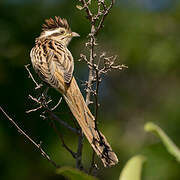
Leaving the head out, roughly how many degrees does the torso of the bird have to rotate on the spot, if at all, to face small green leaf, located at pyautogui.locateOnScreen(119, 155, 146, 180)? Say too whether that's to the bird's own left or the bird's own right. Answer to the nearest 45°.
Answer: approximately 135° to the bird's own left
